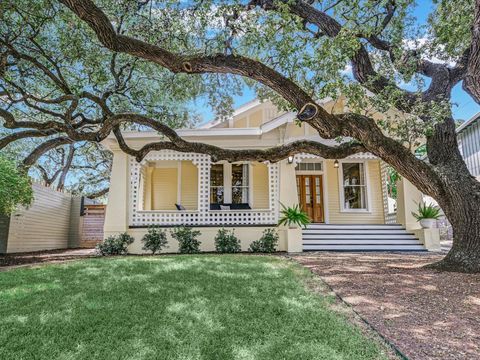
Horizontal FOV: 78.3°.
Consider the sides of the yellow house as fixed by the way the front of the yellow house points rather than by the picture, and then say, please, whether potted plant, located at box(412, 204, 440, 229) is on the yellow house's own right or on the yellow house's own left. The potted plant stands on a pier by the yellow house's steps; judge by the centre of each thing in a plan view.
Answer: on the yellow house's own left

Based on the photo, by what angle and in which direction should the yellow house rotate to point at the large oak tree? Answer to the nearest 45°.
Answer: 0° — it already faces it

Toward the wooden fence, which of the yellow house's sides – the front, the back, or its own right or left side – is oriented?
right

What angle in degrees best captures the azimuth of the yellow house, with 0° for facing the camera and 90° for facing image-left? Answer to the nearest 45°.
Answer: approximately 0°

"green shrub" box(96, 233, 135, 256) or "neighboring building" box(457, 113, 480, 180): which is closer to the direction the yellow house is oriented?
the green shrub

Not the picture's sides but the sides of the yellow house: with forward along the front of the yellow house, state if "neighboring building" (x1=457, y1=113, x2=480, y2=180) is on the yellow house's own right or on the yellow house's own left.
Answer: on the yellow house's own left

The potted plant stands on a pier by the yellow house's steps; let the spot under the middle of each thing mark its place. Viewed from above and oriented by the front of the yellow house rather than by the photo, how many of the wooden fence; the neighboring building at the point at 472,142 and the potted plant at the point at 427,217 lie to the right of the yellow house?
1

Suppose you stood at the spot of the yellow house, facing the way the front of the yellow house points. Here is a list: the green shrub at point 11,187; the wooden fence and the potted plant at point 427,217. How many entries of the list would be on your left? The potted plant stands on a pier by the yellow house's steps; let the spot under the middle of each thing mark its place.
1

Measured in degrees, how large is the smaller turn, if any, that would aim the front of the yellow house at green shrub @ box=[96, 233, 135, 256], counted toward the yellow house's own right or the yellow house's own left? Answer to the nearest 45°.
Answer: approximately 90° to the yellow house's own right

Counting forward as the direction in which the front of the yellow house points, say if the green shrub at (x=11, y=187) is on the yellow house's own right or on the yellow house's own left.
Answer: on the yellow house's own right
